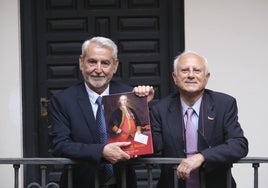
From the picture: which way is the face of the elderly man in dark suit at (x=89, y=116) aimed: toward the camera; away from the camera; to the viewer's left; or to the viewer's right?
toward the camera

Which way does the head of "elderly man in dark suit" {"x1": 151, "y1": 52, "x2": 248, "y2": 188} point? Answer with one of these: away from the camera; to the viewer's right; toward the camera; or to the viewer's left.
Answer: toward the camera

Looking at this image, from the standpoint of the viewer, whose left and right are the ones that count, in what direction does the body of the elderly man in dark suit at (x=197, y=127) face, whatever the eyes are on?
facing the viewer

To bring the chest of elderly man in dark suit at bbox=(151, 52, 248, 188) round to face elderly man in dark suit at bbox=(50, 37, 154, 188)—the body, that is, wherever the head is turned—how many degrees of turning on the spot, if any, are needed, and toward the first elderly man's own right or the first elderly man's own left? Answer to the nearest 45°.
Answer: approximately 90° to the first elderly man's own right
